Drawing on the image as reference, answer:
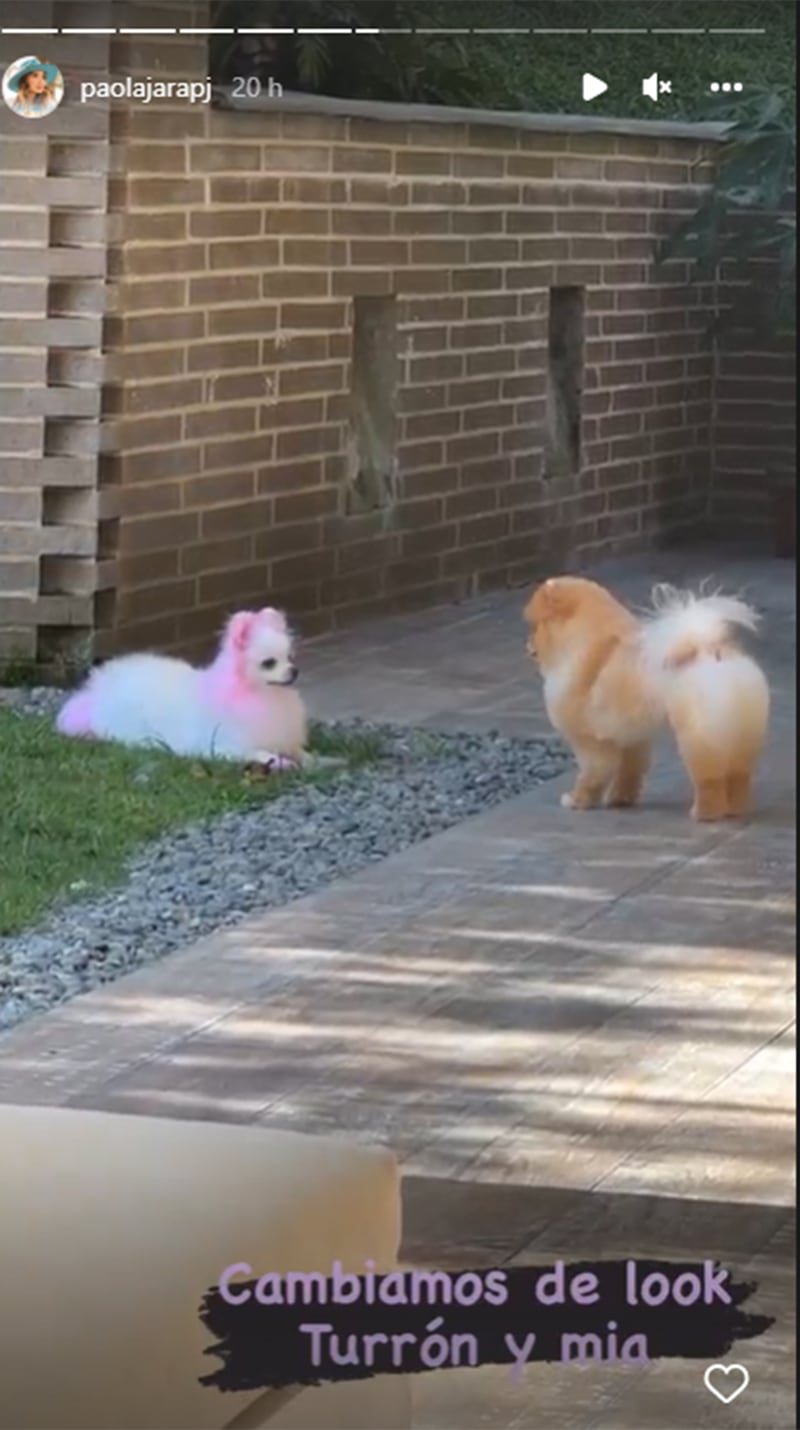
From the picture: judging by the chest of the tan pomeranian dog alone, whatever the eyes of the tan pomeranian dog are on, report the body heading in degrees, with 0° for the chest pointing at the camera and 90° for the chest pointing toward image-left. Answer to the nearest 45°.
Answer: approximately 135°

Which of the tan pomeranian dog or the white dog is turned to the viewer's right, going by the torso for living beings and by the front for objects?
the white dog

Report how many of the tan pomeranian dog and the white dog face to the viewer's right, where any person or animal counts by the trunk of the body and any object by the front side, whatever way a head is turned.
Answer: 1

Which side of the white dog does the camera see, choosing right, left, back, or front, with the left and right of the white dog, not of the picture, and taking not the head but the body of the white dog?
right
